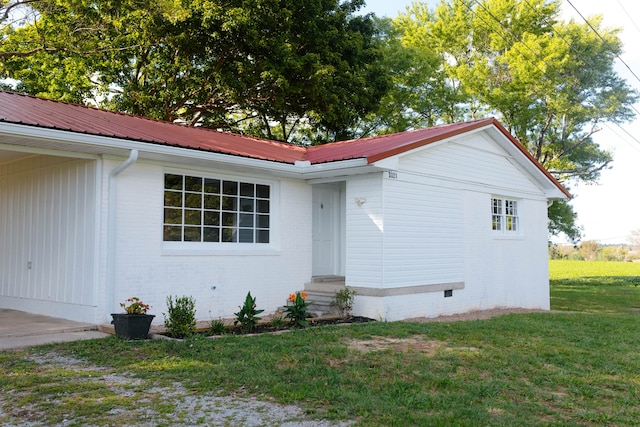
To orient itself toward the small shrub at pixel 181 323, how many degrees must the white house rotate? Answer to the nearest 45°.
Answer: approximately 45° to its right

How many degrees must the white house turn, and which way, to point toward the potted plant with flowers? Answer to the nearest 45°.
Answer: approximately 45° to its right

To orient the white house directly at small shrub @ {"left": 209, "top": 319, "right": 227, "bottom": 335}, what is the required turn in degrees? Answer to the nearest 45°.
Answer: approximately 45° to its right

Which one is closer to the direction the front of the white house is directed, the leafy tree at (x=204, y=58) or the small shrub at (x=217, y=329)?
the small shrub
